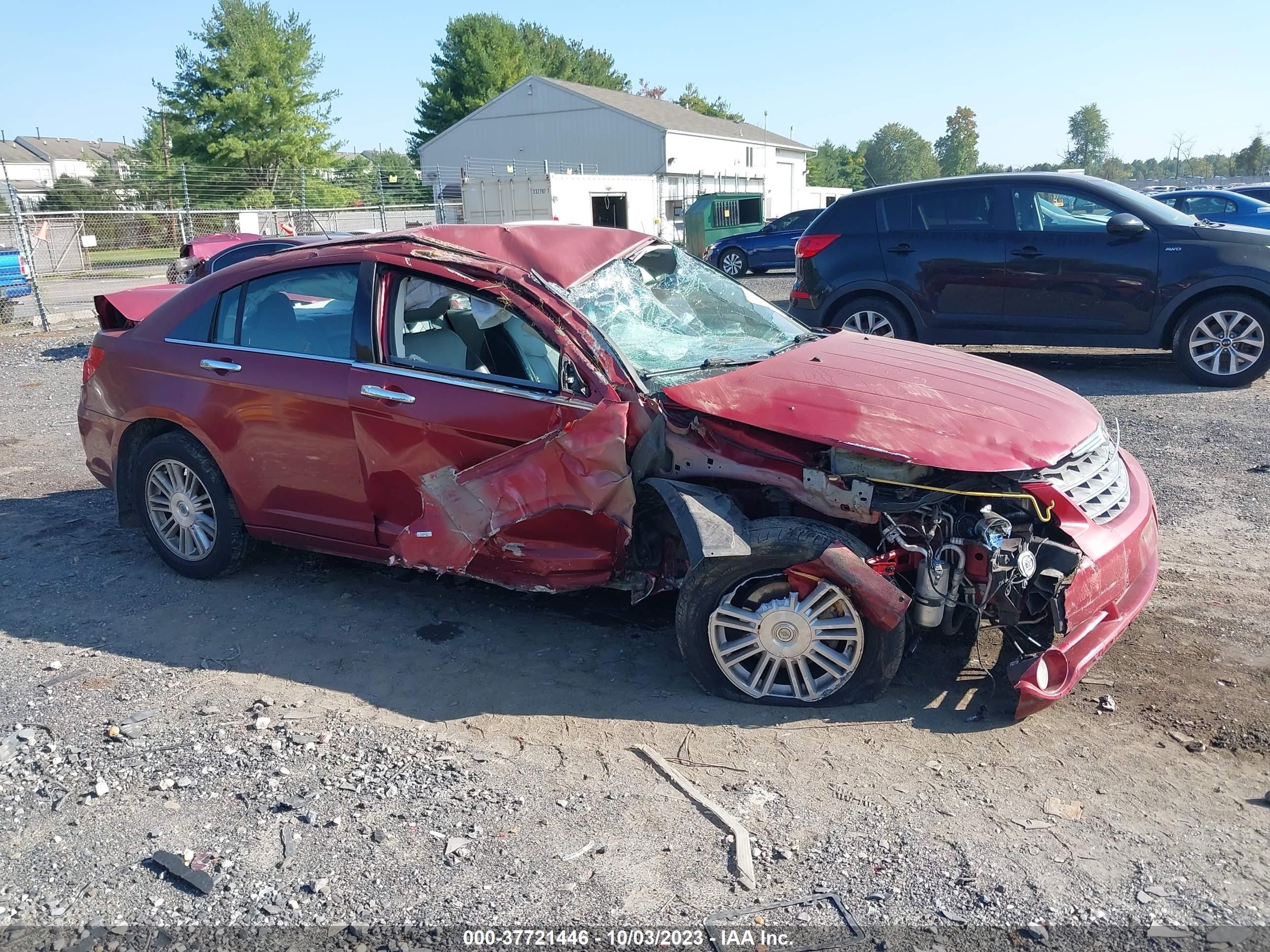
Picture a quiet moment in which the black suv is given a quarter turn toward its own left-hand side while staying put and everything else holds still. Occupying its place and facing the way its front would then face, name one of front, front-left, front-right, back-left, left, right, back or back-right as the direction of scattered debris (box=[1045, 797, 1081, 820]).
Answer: back

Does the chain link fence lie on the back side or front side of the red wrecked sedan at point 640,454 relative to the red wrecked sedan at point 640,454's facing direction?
on the back side

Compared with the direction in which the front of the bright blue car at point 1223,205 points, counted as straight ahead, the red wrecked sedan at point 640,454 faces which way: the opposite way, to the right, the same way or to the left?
the opposite way

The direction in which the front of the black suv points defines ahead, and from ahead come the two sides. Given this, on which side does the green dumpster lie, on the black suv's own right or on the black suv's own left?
on the black suv's own left

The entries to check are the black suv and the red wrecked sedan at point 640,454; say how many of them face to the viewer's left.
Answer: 0

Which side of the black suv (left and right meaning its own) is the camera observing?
right

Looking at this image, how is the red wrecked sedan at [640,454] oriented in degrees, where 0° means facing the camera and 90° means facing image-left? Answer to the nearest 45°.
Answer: approximately 315°

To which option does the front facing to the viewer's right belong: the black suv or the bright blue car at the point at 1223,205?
the black suv

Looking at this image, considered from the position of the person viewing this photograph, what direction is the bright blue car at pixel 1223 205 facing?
facing to the left of the viewer

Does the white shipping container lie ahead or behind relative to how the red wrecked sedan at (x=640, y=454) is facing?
behind

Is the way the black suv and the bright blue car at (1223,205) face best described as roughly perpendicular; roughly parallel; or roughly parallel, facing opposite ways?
roughly parallel, facing opposite ways

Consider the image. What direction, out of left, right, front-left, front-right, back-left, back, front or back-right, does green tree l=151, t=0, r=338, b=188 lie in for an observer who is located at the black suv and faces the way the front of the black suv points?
back-left

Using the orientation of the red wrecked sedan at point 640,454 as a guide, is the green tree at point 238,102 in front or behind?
behind
